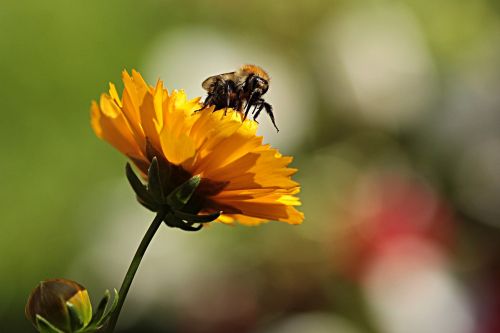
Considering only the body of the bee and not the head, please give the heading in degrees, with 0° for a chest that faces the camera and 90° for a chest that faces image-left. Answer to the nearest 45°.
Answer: approximately 270°
